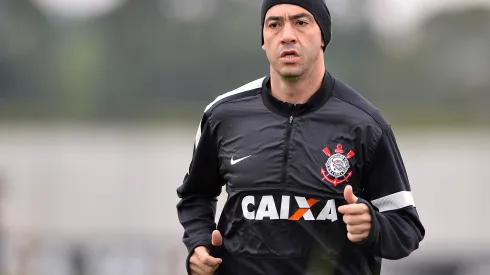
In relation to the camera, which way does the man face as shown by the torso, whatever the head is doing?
toward the camera
